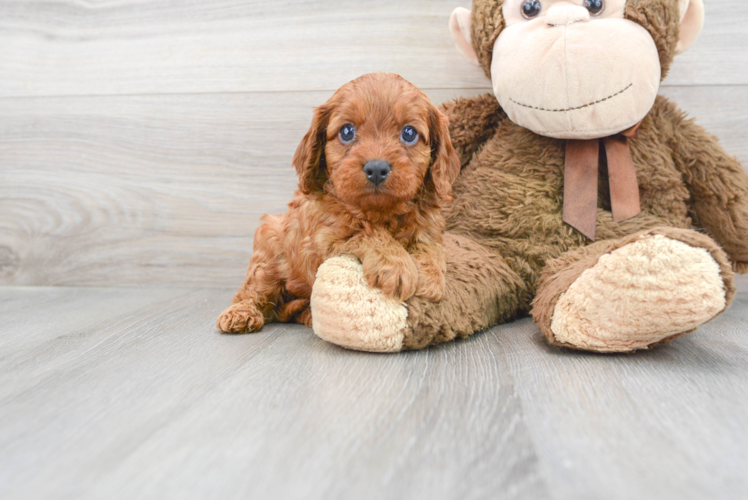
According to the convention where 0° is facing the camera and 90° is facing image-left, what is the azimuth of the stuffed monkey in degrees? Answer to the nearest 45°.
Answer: approximately 0°

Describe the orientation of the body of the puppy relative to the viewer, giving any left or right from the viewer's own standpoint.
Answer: facing the viewer and to the right of the viewer
